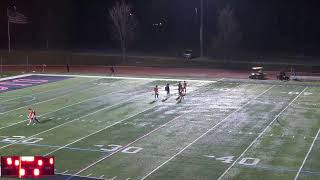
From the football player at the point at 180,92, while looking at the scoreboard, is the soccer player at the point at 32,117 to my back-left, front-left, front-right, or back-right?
front-right

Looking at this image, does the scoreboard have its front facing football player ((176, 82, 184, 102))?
no
